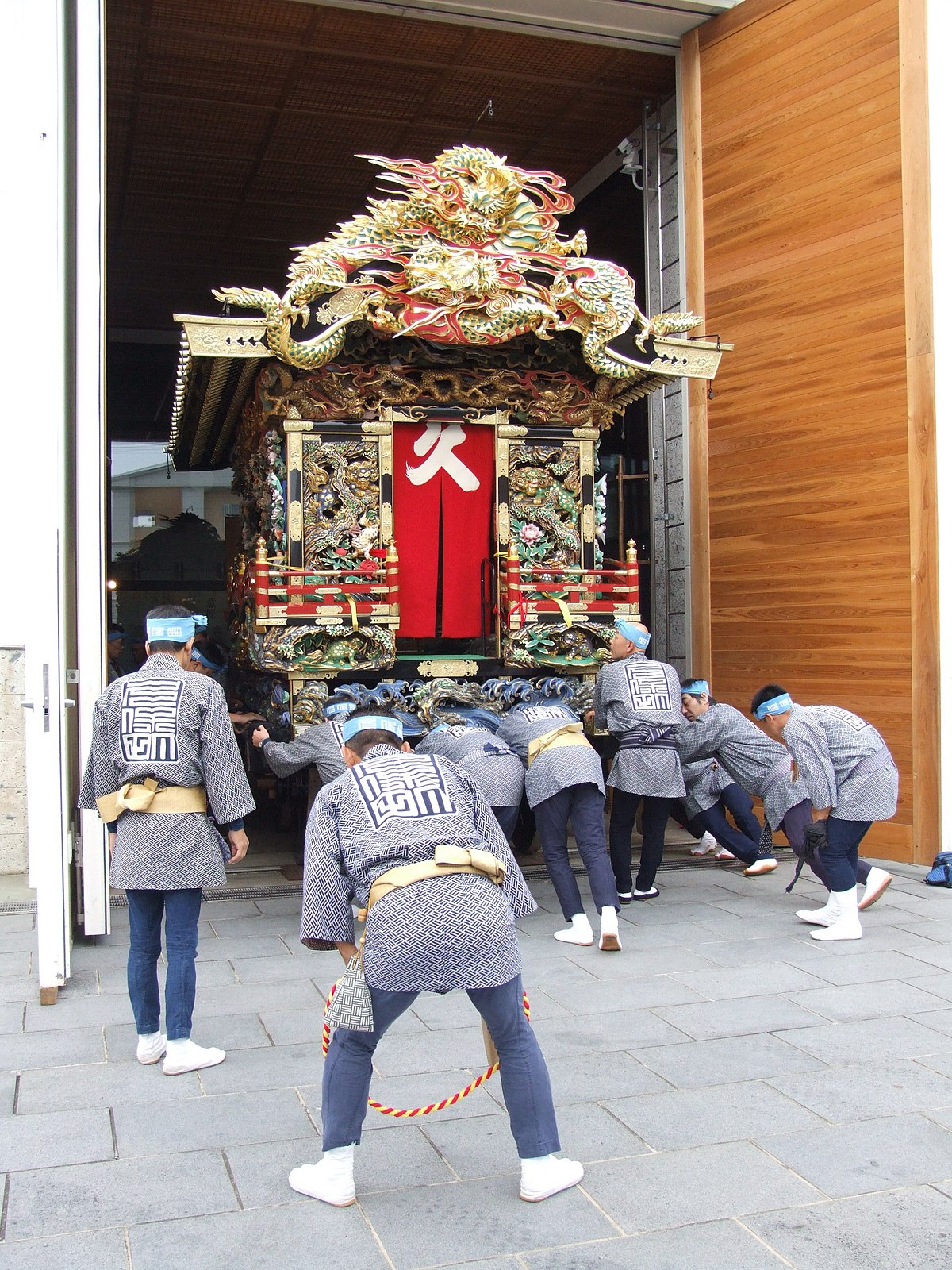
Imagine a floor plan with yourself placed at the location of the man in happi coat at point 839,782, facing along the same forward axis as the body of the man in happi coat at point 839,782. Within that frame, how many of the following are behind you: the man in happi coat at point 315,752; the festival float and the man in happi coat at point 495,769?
0

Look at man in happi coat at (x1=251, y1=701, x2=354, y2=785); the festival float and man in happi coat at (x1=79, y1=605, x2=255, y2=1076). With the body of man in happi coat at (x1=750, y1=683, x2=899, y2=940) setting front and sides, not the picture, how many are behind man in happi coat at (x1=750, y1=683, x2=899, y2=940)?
0

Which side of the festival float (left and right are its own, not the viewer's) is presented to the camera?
front

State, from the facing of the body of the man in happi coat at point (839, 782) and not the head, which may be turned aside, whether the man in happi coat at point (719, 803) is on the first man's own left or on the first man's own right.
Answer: on the first man's own right

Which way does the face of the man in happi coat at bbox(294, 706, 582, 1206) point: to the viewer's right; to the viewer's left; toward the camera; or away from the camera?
away from the camera

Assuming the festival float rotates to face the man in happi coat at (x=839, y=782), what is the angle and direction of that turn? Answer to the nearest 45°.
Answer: approximately 45° to its left

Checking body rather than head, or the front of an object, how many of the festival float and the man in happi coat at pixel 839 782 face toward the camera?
1

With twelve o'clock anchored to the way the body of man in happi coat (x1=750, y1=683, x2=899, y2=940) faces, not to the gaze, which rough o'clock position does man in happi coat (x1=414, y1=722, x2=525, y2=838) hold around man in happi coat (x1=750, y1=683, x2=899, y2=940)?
man in happi coat (x1=414, y1=722, x2=525, y2=838) is roughly at 12 o'clock from man in happi coat (x1=750, y1=683, x2=899, y2=940).

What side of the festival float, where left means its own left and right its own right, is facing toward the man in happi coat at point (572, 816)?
front

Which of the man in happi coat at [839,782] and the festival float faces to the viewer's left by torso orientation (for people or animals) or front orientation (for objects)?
the man in happi coat

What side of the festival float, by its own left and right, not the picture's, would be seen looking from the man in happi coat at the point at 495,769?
front

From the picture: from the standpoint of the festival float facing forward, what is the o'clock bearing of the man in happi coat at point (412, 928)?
The man in happi coat is roughly at 12 o'clock from the festival float.

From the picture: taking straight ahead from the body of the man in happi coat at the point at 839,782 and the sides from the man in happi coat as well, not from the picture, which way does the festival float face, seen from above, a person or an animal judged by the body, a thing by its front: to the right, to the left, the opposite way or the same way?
to the left

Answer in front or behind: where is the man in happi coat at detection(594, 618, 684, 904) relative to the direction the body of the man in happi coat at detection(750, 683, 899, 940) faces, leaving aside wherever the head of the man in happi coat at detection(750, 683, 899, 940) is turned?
in front

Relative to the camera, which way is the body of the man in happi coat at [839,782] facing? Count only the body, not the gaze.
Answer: to the viewer's left
